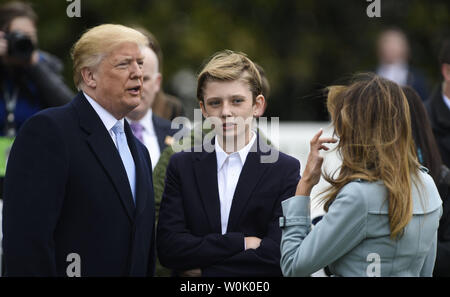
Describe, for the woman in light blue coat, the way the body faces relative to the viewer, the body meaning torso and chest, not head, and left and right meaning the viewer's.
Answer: facing away from the viewer and to the left of the viewer

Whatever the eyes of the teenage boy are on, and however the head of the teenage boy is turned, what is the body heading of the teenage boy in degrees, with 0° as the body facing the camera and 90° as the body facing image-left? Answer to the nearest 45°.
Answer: approximately 0°

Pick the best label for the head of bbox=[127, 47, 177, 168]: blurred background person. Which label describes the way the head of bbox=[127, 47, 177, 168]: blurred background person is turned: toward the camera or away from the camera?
toward the camera

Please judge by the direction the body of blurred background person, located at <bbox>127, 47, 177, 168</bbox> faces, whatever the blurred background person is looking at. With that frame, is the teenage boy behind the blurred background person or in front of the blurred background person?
in front

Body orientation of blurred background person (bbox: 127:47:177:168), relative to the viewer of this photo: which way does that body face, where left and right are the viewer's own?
facing the viewer

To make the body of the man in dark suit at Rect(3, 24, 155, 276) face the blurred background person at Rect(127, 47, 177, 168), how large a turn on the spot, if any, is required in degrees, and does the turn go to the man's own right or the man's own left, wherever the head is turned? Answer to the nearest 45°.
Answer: approximately 135° to the man's own left

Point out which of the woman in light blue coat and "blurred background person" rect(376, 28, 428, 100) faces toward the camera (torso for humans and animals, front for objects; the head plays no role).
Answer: the blurred background person

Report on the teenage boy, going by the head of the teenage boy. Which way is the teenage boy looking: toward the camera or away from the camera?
toward the camera

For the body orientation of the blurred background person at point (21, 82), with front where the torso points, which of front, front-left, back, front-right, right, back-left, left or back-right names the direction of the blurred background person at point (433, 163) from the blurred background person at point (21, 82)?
front-left

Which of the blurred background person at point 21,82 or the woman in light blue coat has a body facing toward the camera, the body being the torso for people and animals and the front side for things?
the blurred background person

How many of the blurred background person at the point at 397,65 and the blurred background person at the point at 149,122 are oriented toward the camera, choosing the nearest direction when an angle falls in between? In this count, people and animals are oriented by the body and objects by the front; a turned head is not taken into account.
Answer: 2

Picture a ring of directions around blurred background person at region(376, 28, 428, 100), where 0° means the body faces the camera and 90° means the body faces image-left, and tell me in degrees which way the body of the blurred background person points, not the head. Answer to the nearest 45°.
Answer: approximately 0°

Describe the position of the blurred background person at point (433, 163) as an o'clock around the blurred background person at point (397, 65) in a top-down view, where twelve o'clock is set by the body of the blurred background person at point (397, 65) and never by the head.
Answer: the blurred background person at point (433, 163) is roughly at 12 o'clock from the blurred background person at point (397, 65).

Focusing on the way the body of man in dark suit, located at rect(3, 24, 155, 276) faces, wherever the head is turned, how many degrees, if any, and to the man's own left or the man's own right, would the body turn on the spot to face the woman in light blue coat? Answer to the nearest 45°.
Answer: approximately 45° to the man's own left

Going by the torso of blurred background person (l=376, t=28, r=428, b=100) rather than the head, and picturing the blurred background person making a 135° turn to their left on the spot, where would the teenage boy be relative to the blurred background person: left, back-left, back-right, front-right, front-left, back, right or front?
back-right

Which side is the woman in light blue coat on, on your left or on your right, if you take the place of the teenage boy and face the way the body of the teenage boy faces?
on your left
